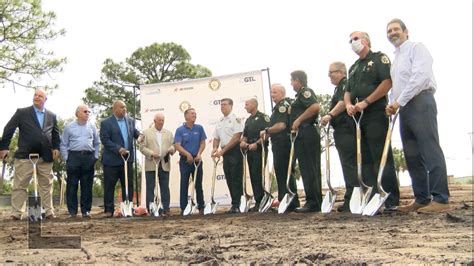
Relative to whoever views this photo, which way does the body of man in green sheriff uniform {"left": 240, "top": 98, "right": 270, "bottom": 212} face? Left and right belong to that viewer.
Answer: facing the viewer and to the left of the viewer

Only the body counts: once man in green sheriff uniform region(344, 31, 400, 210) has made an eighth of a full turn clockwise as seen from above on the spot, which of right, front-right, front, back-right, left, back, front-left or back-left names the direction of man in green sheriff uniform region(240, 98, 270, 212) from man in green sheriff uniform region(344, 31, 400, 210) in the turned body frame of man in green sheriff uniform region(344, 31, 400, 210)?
front-right

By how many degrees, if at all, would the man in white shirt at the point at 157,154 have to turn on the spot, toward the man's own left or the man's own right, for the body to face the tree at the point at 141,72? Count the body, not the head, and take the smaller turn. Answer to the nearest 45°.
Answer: approximately 180°

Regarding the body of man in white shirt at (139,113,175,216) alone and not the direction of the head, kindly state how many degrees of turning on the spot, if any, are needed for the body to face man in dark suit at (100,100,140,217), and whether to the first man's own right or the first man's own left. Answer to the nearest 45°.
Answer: approximately 90° to the first man's own right

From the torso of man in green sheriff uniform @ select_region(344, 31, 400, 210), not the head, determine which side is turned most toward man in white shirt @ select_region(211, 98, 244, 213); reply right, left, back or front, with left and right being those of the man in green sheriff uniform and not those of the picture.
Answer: right

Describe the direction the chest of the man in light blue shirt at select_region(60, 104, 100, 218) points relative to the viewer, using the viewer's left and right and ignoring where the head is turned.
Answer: facing the viewer

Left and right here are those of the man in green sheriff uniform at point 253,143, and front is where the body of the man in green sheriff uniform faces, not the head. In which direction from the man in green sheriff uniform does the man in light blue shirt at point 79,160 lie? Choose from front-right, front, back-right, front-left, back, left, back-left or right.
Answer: front-right

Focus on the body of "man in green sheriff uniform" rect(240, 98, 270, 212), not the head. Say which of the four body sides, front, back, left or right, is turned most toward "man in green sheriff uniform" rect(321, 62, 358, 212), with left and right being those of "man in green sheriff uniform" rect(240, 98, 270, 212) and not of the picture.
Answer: left
